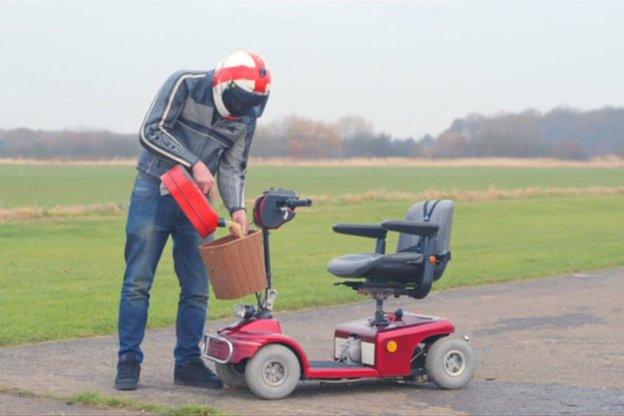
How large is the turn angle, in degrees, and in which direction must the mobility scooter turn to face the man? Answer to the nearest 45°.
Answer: approximately 45° to its right

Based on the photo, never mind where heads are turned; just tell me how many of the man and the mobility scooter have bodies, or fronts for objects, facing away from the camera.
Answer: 0

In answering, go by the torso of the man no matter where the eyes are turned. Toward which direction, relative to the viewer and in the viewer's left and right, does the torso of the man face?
facing the viewer and to the right of the viewer

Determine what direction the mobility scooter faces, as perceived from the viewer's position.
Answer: facing the viewer and to the left of the viewer

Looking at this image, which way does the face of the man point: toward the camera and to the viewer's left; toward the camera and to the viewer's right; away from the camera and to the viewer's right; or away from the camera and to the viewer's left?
toward the camera and to the viewer's right

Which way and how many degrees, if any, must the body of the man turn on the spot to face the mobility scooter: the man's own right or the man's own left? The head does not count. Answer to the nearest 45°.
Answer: approximately 45° to the man's own left
